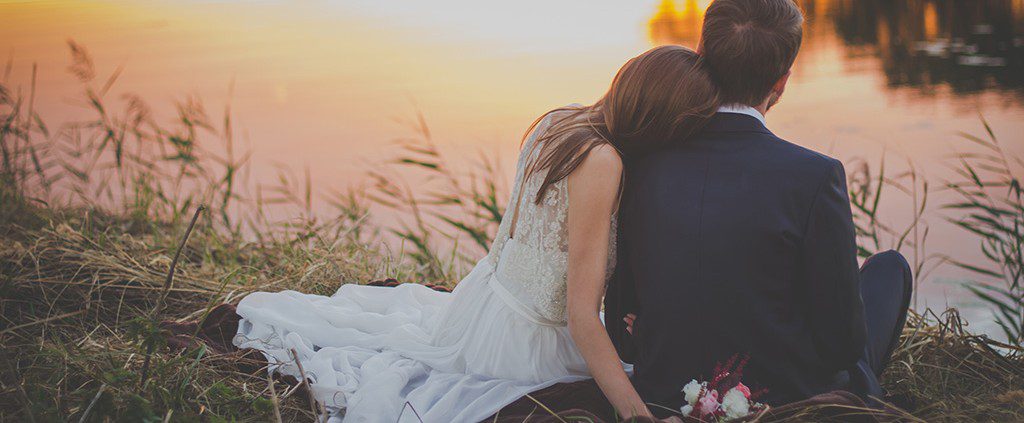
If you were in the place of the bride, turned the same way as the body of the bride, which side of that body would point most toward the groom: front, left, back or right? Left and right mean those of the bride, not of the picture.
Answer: right

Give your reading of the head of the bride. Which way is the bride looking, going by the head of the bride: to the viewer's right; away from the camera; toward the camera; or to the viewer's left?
away from the camera

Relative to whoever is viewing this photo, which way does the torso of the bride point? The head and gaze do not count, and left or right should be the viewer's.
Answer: facing away from the viewer and to the right of the viewer
